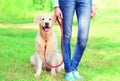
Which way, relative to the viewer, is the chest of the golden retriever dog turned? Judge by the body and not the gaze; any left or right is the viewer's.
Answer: facing the viewer
